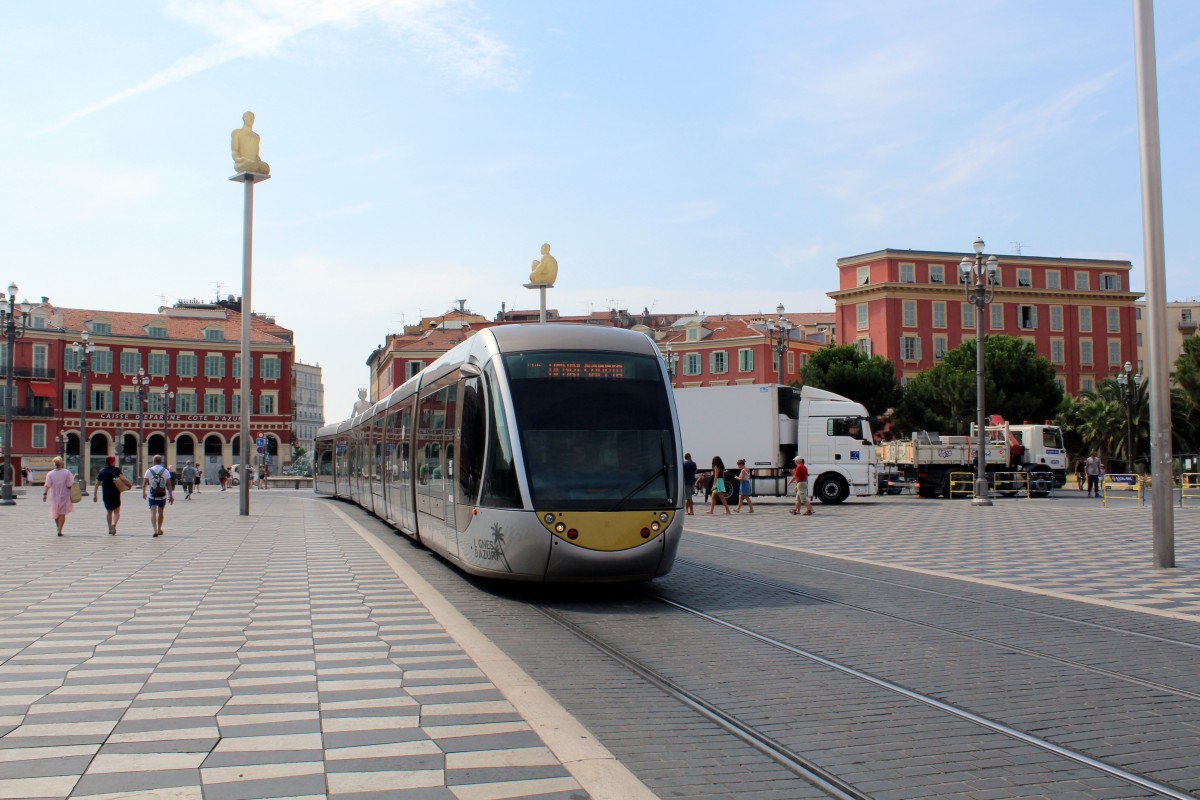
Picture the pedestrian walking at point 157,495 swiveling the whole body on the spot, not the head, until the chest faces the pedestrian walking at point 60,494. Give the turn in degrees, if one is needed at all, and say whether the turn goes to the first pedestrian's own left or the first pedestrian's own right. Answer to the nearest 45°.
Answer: approximately 45° to the first pedestrian's own left

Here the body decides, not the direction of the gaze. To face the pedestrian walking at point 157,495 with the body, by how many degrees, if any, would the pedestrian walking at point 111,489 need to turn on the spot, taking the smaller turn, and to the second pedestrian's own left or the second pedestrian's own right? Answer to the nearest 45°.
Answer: approximately 135° to the second pedestrian's own right

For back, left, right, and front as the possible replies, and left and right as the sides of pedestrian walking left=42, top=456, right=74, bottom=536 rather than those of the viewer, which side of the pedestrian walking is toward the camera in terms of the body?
back

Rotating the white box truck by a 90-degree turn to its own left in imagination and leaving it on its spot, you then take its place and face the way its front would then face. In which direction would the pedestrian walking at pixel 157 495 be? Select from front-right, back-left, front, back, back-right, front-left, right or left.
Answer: back-left

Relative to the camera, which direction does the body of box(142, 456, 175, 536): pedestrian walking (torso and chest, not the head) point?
away from the camera

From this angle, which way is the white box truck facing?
to the viewer's right

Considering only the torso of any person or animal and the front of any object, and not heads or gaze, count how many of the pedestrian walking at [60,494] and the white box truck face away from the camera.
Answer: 1

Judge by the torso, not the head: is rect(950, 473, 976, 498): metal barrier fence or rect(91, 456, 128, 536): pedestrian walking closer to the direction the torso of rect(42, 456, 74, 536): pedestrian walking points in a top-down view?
the metal barrier fence

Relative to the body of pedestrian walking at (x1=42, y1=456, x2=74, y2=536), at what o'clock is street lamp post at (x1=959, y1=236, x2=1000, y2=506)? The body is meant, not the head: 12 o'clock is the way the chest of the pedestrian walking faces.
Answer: The street lamp post is roughly at 3 o'clock from the pedestrian walking.

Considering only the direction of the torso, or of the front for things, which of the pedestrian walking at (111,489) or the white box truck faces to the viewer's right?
the white box truck

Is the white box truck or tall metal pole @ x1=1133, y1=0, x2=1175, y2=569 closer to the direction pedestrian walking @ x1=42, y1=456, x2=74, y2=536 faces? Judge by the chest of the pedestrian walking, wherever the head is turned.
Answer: the white box truck

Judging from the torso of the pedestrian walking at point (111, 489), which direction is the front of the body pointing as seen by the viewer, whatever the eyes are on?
away from the camera
